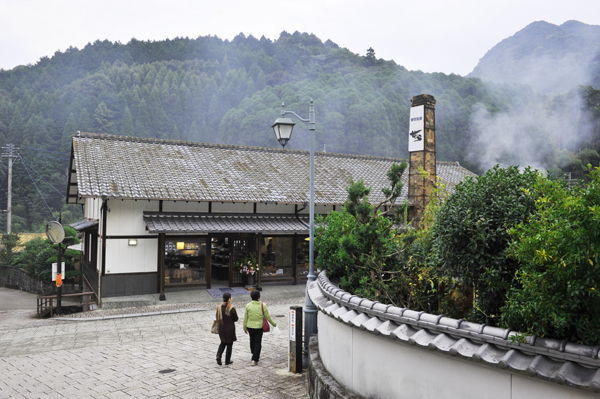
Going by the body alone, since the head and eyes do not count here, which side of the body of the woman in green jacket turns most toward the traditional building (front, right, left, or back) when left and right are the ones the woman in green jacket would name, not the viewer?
front

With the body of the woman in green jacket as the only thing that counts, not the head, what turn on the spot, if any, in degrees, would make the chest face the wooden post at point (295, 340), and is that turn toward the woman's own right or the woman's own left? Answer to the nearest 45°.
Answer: approximately 135° to the woman's own right

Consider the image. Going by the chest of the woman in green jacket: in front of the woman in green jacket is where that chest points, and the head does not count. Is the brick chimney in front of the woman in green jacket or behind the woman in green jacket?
in front

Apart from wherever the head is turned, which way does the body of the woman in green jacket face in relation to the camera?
away from the camera

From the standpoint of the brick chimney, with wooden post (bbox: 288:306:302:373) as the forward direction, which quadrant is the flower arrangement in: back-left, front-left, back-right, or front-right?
front-right

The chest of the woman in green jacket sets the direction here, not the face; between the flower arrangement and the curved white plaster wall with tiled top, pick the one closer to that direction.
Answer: the flower arrangement

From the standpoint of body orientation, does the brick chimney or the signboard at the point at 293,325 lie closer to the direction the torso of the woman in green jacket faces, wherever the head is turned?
the brick chimney

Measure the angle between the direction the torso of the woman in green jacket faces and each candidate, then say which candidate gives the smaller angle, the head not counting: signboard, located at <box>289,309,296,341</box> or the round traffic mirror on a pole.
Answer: the round traffic mirror on a pole

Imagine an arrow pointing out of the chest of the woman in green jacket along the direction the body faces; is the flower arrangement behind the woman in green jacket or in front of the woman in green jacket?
in front

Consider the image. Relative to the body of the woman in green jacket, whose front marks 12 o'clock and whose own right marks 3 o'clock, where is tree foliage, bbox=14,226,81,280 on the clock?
The tree foliage is roughly at 11 o'clock from the woman in green jacket.
